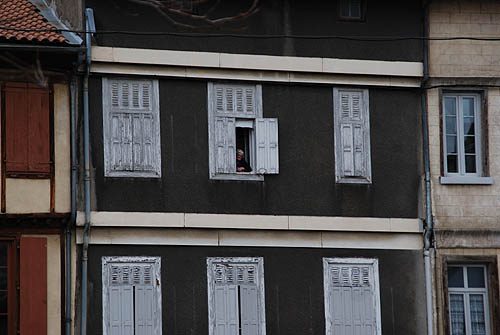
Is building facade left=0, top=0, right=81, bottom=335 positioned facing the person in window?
no

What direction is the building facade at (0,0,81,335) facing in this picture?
toward the camera
